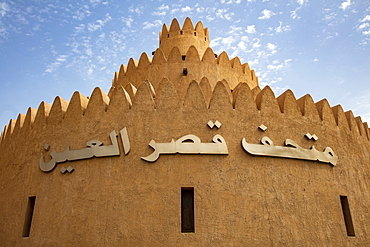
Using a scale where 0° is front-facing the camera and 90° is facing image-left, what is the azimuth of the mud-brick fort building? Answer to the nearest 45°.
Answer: approximately 0°
